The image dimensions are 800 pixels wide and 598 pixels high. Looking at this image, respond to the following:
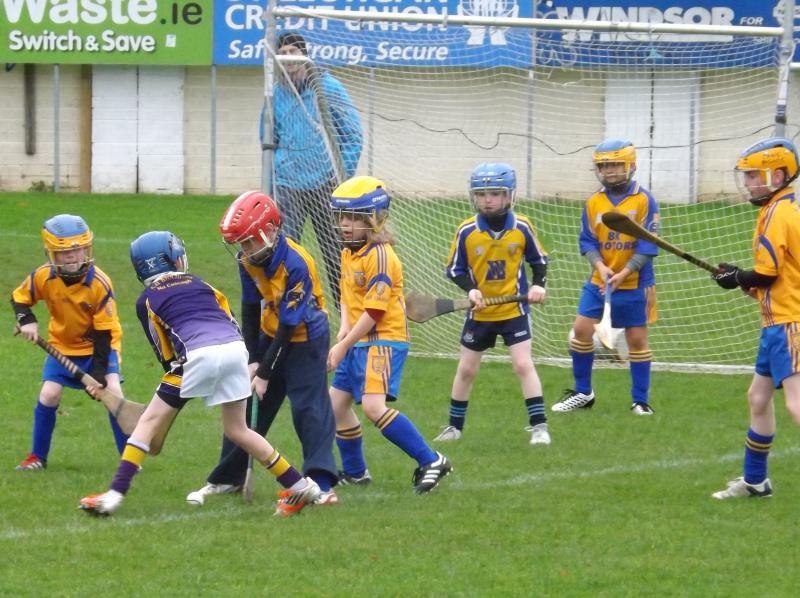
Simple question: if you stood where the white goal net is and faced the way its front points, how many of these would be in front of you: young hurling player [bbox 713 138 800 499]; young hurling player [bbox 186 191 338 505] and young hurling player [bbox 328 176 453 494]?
3

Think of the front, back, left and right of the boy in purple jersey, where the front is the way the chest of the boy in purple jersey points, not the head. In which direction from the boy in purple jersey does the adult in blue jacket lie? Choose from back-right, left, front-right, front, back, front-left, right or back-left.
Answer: front-right

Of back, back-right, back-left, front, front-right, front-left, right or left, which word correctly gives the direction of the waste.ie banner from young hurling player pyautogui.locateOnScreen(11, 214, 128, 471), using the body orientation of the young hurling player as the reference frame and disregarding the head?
back

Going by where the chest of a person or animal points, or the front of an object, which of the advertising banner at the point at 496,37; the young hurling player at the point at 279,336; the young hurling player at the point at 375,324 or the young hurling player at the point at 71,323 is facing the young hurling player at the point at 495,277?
the advertising banner

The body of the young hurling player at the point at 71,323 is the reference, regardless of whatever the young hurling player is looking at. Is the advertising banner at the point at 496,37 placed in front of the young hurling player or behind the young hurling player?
behind

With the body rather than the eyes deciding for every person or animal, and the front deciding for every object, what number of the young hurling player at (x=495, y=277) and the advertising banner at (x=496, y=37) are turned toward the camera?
2

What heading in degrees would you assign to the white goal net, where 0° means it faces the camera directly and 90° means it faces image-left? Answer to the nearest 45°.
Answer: approximately 0°

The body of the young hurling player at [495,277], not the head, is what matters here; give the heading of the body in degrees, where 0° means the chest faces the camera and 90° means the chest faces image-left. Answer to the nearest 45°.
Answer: approximately 0°

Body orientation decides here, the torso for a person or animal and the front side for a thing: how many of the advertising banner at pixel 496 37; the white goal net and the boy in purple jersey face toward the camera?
2

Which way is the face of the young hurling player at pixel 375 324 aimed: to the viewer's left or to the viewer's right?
to the viewer's left

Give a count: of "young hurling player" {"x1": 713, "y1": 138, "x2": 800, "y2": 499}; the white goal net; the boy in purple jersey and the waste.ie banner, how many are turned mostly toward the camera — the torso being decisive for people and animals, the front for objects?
2
